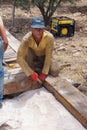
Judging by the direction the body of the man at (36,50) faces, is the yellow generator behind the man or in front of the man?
behind

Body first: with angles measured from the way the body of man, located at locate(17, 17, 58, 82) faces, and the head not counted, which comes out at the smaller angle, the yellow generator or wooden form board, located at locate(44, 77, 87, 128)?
the wooden form board

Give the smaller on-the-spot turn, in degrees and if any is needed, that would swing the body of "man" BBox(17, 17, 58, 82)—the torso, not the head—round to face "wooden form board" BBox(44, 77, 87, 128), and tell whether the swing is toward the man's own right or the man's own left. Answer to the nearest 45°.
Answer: approximately 45° to the man's own left

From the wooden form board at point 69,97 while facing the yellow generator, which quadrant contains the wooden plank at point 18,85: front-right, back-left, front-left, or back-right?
front-left

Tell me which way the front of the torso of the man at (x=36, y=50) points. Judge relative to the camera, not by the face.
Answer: toward the camera
